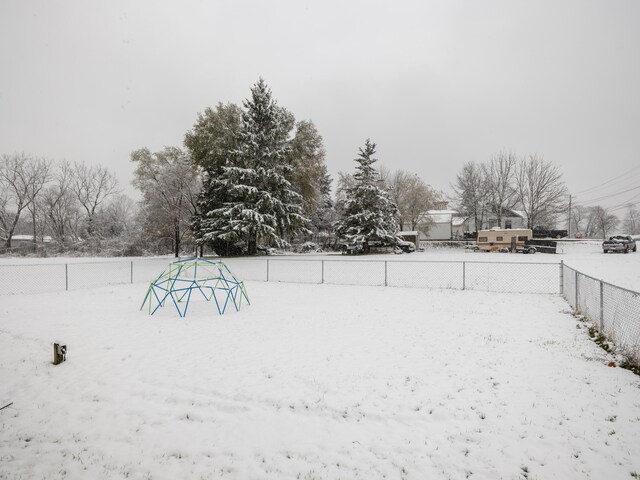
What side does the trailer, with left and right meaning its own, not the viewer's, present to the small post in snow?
right

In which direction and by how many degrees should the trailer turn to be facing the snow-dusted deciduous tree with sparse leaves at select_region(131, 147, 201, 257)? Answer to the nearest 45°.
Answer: approximately 135° to its right

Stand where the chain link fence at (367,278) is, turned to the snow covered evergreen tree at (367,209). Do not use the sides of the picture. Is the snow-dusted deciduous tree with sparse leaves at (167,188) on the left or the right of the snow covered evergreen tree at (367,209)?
left

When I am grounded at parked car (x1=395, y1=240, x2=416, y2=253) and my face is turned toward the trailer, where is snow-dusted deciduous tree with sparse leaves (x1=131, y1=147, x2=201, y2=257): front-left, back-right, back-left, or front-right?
back-right

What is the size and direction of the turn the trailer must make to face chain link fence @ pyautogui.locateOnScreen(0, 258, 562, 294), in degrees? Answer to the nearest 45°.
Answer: approximately 90° to its right

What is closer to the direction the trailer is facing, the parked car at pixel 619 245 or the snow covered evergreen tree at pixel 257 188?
the parked car

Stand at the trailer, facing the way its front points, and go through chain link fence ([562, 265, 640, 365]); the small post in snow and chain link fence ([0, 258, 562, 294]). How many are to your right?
3

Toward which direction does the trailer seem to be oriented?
to the viewer's right
